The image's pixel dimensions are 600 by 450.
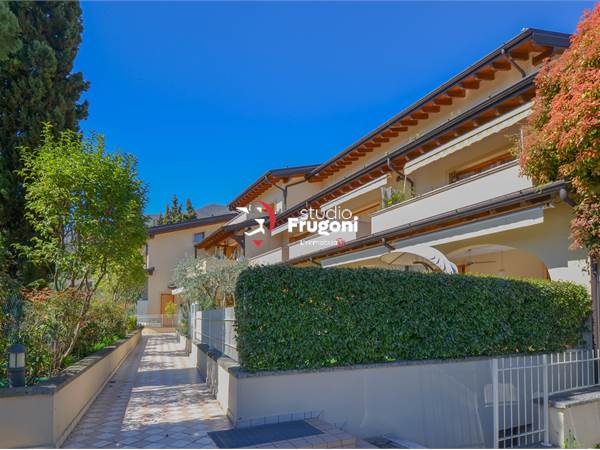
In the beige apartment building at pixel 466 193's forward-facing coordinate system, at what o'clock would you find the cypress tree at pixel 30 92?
The cypress tree is roughly at 1 o'clock from the beige apartment building.

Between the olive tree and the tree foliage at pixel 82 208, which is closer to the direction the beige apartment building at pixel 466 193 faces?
the tree foliage

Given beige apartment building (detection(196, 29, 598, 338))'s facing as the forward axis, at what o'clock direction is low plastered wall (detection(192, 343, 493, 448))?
The low plastered wall is roughly at 11 o'clock from the beige apartment building.

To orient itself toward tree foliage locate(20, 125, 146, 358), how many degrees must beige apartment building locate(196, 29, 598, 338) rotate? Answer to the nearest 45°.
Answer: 0° — it already faces it

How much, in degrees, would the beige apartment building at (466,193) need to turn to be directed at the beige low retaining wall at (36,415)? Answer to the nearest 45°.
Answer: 0° — it already faces it

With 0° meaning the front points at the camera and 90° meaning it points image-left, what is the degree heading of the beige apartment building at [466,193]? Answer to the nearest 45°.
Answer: approximately 45°

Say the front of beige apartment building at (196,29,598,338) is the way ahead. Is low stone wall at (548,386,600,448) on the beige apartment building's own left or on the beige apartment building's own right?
on the beige apartment building's own left

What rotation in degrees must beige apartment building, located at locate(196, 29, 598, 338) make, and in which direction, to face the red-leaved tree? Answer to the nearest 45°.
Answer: approximately 45° to its left
